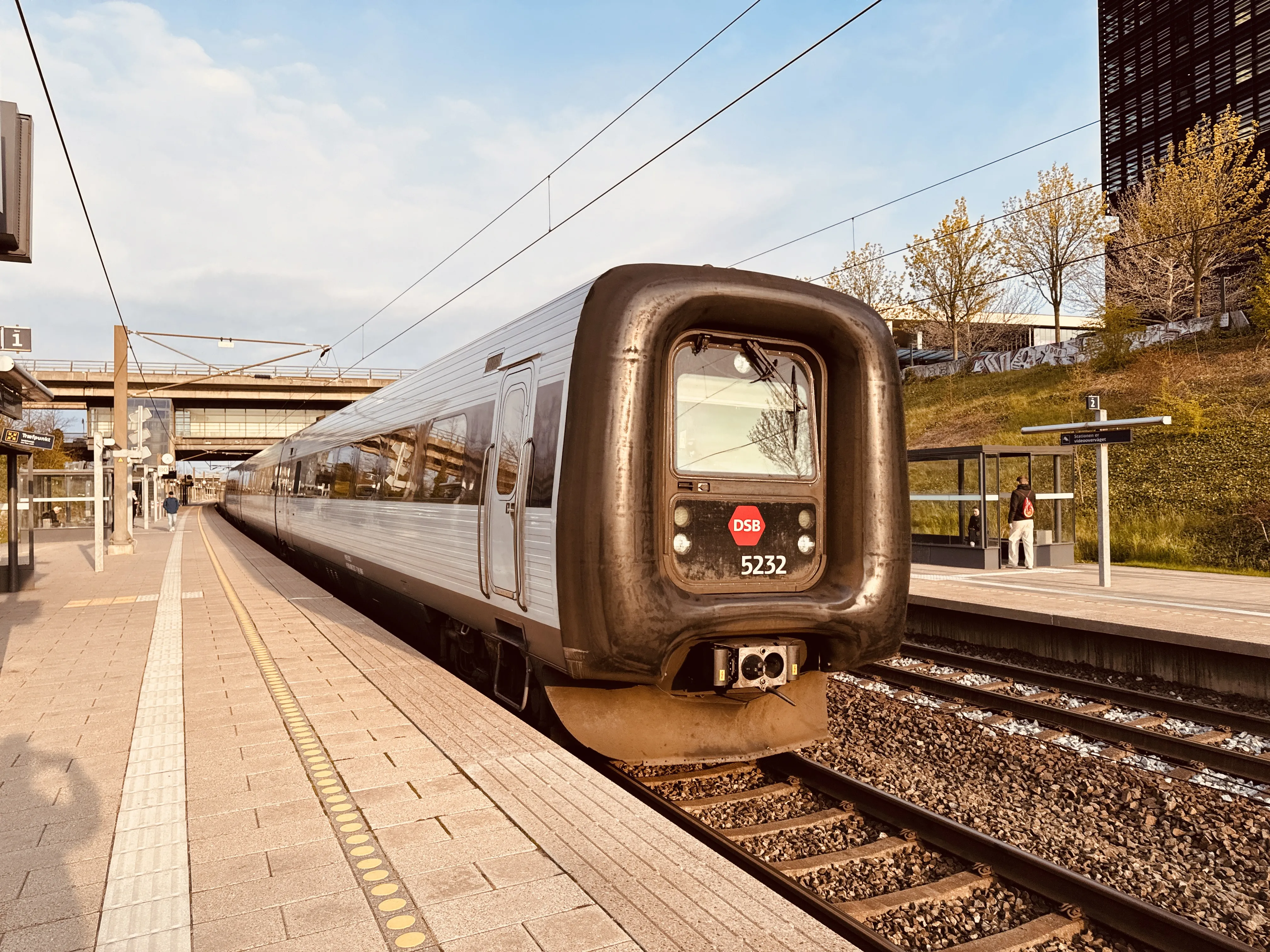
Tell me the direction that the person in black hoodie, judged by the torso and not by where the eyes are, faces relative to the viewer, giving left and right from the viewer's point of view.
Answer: facing away from the viewer and to the left of the viewer

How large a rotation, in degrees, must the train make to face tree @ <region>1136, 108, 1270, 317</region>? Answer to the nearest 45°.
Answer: approximately 90° to its left

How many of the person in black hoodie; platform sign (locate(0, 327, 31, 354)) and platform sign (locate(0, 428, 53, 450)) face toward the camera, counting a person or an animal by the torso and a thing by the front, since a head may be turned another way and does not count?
2

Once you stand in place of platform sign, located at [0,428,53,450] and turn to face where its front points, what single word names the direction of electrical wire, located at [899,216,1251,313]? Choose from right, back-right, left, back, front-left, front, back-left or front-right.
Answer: left

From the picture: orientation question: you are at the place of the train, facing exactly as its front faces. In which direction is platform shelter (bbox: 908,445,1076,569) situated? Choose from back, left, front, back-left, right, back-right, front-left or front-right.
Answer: left

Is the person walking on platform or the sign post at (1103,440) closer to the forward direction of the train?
the sign post

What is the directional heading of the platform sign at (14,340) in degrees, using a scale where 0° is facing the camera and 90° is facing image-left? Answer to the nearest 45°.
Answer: approximately 0°

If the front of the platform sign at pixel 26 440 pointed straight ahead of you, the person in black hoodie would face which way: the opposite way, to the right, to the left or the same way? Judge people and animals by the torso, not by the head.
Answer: the opposite way

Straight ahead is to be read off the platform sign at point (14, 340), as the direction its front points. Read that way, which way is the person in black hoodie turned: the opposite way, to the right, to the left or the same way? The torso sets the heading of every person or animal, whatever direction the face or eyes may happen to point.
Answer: the opposite way

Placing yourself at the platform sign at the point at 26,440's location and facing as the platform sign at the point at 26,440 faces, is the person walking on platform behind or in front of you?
behind

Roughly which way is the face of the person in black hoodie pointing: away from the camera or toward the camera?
away from the camera
